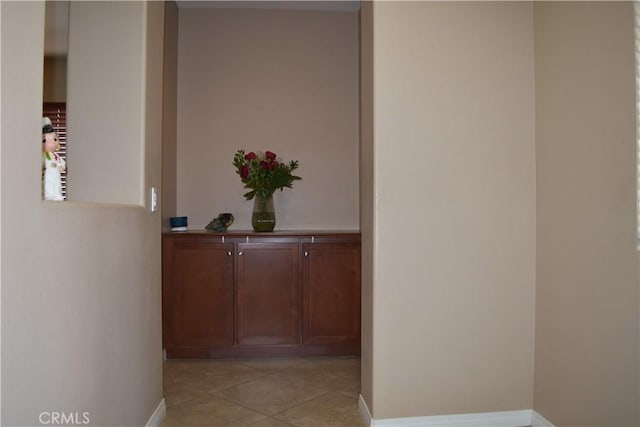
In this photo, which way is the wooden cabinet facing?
toward the camera

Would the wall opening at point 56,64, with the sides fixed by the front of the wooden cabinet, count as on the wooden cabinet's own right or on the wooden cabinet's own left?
on the wooden cabinet's own right
